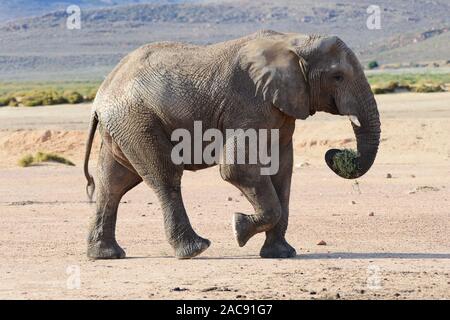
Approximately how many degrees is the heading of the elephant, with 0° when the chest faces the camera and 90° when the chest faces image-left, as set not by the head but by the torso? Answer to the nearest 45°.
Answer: approximately 270°
